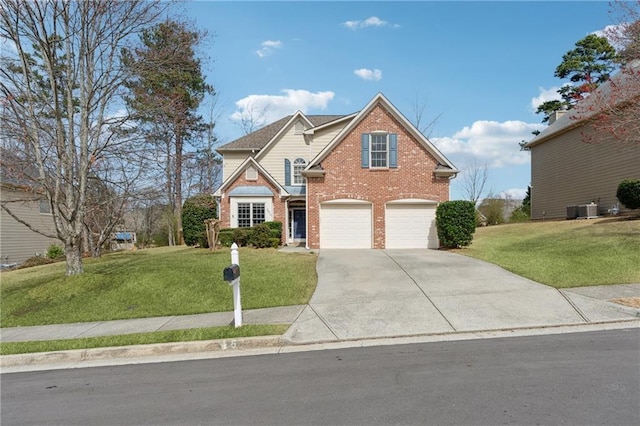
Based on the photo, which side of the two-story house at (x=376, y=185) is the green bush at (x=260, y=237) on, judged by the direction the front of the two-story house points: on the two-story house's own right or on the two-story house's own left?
on the two-story house's own right

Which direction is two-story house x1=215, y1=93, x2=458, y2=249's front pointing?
toward the camera

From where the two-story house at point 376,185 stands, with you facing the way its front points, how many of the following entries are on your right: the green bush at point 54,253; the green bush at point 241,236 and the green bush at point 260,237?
3

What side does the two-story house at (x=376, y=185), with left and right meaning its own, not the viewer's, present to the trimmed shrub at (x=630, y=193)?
left

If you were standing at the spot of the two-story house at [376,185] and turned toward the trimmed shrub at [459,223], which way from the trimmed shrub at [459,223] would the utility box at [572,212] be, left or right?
left

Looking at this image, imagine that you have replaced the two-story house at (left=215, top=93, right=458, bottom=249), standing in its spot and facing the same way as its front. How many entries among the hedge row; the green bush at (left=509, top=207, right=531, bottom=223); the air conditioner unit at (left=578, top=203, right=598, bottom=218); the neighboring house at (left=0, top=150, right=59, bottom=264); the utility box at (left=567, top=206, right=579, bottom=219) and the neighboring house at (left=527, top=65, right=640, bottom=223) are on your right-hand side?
2

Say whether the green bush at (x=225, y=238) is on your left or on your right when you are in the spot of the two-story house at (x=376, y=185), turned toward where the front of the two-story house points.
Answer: on your right

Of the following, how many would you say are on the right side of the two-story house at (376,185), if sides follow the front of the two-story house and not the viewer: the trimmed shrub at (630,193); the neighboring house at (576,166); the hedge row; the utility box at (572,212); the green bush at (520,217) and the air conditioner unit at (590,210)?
1

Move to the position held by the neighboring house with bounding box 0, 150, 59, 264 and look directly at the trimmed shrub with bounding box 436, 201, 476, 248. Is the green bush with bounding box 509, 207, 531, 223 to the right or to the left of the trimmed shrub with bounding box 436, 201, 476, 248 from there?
left

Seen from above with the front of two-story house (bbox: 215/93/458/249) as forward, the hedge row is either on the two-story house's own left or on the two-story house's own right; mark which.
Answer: on the two-story house's own right

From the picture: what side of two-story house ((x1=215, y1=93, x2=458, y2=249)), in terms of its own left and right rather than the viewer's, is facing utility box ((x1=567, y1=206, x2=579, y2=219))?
left

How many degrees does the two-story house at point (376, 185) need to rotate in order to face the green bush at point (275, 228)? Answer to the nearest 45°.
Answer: approximately 90° to its right

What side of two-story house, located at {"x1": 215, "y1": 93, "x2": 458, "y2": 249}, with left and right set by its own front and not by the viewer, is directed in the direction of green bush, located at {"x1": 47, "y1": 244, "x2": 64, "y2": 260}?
right

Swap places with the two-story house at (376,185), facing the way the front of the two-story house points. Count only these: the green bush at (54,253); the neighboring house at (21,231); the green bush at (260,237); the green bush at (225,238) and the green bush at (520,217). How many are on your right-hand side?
4

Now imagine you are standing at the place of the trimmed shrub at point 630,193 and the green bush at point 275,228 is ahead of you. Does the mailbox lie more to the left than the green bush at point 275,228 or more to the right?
left

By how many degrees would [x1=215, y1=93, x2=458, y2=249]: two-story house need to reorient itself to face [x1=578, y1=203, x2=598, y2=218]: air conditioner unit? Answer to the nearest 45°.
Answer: approximately 90° to its left
